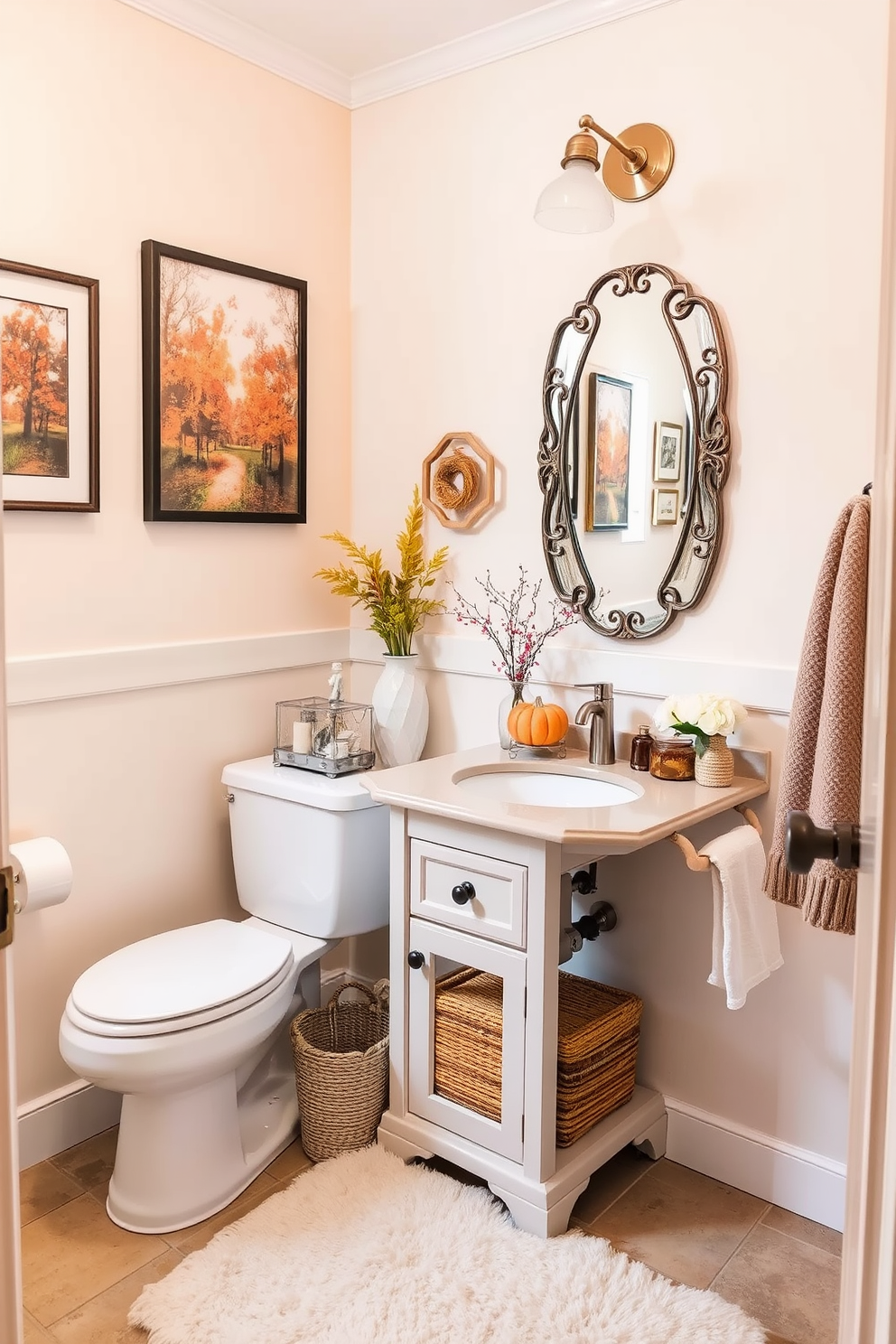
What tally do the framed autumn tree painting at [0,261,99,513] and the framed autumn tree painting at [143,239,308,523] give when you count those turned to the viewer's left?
0

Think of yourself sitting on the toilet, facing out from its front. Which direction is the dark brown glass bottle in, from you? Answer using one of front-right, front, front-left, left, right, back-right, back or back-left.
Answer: back-left

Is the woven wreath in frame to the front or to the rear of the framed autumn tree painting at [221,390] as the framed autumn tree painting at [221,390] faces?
to the front

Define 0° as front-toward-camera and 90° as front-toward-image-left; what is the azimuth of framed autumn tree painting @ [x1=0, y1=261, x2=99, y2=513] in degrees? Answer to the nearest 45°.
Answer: approximately 315°

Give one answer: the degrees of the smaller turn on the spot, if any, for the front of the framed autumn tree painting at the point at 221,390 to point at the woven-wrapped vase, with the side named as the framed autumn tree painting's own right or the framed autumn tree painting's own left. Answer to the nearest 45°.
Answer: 0° — it already faces it

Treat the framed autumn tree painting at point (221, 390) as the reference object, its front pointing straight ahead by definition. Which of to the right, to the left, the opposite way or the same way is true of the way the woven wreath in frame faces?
to the right

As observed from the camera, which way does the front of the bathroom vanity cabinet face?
facing the viewer and to the left of the viewer

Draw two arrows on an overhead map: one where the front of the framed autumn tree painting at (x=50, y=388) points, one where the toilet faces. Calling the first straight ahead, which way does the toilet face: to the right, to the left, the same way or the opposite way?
to the right

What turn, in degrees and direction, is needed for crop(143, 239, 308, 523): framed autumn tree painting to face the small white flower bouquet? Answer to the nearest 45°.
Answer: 0° — it already faces it

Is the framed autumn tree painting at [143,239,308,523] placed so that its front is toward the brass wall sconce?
yes

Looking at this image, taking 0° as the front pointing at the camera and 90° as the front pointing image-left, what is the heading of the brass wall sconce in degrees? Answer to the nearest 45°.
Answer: approximately 45°

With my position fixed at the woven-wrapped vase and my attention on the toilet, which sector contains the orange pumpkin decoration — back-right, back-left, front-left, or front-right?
front-right

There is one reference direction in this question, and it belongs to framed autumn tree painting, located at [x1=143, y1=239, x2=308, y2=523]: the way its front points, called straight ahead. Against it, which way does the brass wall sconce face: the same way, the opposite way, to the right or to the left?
to the right
